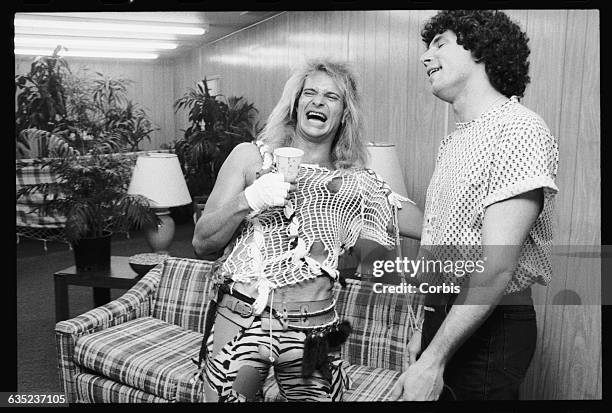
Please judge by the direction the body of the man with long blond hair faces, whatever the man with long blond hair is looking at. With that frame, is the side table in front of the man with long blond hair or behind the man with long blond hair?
behind

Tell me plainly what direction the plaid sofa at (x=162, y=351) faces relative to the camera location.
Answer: facing the viewer and to the left of the viewer

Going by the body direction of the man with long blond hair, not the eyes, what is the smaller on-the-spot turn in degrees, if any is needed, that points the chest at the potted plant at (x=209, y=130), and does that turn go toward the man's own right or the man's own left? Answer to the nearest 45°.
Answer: approximately 135° to the man's own right

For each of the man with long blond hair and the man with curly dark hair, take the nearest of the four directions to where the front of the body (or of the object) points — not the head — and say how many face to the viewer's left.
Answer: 1

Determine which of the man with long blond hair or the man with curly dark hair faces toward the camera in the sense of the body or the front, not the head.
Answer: the man with long blond hair

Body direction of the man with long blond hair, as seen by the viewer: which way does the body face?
toward the camera

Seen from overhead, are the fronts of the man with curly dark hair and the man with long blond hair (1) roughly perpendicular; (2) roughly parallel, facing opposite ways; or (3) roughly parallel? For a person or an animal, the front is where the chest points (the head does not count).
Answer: roughly perpendicular

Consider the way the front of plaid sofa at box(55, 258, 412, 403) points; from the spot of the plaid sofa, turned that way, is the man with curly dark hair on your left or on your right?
on your left

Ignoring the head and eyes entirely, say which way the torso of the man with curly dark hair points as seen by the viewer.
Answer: to the viewer's left

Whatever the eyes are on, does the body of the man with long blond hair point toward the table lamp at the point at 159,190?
no

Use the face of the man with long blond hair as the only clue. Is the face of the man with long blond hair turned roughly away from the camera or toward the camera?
toward the camera
